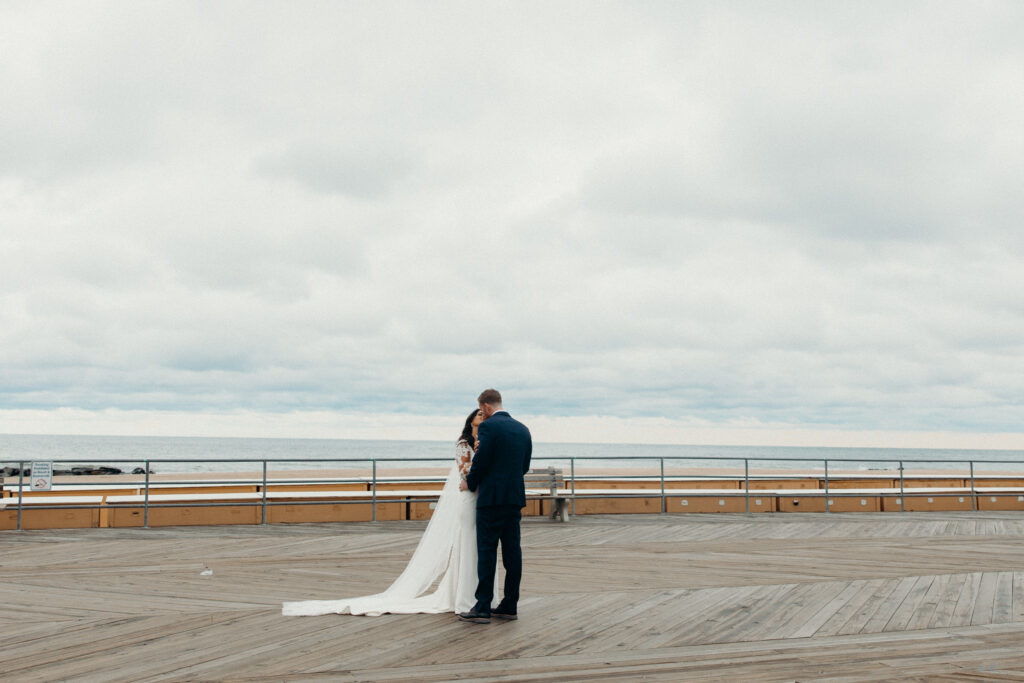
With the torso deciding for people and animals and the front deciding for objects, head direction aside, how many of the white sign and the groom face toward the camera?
1

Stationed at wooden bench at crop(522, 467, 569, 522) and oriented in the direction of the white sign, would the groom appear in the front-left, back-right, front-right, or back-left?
front-left

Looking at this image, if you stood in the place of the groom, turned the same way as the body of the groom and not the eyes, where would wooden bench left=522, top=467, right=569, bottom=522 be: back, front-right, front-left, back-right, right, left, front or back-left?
front-right

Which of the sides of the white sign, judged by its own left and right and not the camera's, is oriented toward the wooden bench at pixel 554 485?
left

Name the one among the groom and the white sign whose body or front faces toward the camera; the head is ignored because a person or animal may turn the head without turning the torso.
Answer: the white sign

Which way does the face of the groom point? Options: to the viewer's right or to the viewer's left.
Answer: to the viewer's left

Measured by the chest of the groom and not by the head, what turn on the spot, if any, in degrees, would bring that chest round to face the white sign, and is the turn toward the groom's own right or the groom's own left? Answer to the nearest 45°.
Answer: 0° — they already face it

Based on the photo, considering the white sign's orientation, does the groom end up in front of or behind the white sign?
in front

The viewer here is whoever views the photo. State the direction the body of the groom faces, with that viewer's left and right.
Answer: facing away from the viewer and to the left of the viewer

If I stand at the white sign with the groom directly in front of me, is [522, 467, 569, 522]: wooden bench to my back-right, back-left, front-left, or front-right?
front-left

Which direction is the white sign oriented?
toward the camera

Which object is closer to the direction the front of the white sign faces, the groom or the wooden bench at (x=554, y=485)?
the groom

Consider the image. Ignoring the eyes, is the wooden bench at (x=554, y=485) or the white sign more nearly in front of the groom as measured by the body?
the white sign

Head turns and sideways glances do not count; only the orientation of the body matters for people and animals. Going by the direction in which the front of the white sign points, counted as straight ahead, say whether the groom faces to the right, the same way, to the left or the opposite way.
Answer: the opposite way
